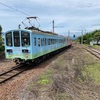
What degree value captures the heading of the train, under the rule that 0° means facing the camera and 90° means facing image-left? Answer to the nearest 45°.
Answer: approximately 45°
